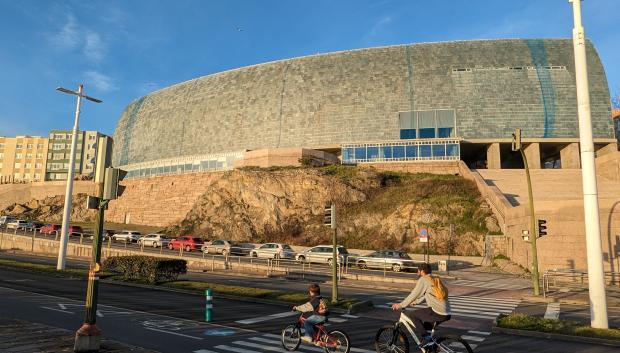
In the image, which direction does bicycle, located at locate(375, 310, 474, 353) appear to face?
to the viewer's left

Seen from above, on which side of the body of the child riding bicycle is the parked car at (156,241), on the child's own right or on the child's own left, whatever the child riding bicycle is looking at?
on the child's own right

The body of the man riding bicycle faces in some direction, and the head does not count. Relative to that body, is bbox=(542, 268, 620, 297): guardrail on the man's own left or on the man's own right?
on the man's own right

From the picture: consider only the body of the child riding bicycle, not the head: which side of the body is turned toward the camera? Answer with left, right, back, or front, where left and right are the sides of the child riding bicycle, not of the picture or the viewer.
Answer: left

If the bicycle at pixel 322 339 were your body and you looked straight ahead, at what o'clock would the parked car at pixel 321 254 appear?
The parked car is roughly at 3 o'clock from the bicycle.

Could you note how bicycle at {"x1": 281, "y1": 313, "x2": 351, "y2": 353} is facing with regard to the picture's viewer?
facing to the left of the viewer

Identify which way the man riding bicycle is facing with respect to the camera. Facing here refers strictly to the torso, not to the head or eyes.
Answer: to the viewer's left

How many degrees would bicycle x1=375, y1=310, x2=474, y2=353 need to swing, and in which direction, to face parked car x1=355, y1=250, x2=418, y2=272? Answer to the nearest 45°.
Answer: approximately 90° to its right

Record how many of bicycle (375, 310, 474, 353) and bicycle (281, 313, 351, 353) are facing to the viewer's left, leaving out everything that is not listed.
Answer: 2

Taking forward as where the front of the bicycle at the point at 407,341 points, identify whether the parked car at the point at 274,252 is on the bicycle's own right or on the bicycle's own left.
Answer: on the bicycle's own right
